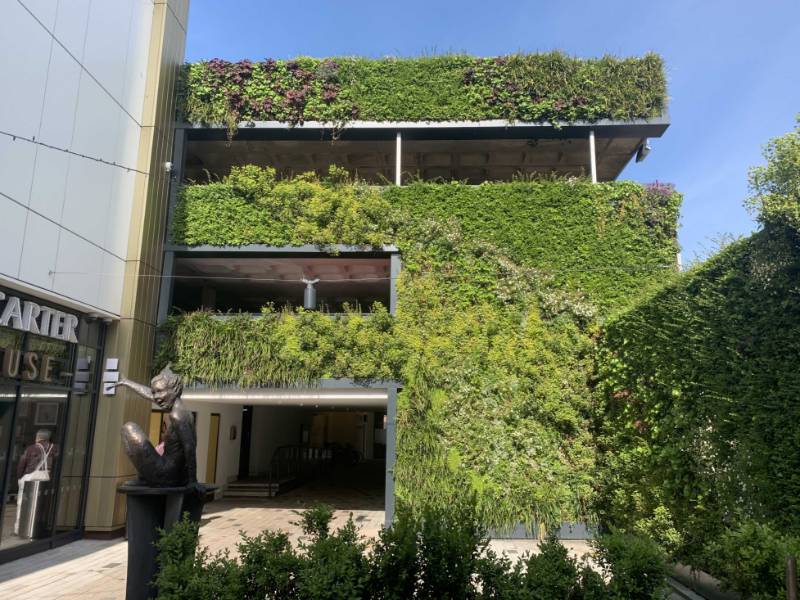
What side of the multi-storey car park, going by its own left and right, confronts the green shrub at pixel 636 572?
front

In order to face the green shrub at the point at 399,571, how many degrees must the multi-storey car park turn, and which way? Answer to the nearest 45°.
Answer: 0° — it already faces it

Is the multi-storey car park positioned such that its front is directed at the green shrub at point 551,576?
yes

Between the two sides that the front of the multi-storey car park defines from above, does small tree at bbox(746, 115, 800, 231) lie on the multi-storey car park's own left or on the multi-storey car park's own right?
on the multi-storey car park's own left

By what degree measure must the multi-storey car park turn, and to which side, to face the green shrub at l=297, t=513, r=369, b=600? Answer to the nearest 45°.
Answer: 0° — it already faces it

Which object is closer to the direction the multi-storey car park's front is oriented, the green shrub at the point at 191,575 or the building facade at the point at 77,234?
the green shrub

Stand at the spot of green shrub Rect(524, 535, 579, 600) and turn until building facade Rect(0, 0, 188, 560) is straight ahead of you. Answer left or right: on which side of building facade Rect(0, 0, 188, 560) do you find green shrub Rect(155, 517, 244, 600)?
left

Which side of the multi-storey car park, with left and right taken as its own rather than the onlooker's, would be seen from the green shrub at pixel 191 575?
front

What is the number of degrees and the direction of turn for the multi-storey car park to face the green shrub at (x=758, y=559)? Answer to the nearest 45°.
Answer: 0° — it already faces it

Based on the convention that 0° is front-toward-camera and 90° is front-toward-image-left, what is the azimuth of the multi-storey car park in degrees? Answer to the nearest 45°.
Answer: approximately 0°
